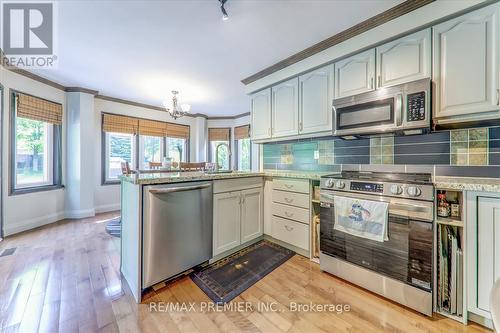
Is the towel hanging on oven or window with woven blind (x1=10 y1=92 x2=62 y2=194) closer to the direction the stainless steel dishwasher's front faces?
the towel hanging on oven

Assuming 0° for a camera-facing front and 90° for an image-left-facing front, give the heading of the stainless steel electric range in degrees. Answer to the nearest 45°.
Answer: approximately 45°

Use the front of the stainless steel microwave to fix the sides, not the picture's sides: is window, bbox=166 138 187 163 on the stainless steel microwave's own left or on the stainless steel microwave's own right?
on the stainless steel microwave's own right

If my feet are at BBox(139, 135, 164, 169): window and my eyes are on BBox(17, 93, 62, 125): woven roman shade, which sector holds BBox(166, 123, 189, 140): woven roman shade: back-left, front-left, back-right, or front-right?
back-left

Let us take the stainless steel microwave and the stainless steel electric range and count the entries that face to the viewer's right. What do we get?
0

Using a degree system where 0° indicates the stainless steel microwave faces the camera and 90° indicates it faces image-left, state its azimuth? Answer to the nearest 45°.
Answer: approximately 45°

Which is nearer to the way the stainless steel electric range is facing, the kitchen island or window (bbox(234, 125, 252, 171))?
the kitchen island

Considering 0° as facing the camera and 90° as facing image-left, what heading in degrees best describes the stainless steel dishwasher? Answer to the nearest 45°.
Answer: approximately 315°

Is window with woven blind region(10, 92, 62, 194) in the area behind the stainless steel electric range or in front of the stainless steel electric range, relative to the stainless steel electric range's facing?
in front

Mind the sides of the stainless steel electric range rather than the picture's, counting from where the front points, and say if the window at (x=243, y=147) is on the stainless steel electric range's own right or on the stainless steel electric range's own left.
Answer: on the stainless steel electric range's own right
